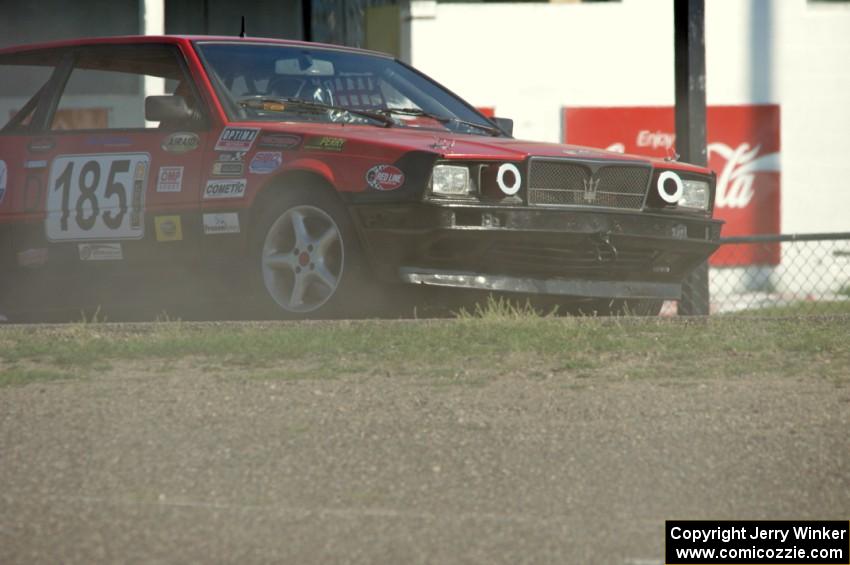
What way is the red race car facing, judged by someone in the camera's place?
facing the viewer and to the right of the viewer
